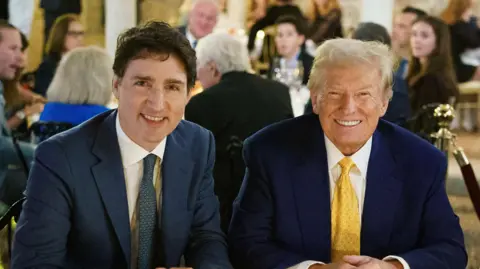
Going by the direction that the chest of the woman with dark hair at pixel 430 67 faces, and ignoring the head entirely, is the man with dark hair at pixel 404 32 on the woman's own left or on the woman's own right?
on the woman's own right

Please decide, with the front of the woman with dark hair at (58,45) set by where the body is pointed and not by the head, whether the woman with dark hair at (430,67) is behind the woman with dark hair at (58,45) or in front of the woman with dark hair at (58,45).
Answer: in front

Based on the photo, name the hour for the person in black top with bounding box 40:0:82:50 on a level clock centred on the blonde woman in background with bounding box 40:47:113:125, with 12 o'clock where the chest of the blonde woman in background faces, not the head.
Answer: The person in black top is roughly at 12 o'clock from the blonde woman in background.

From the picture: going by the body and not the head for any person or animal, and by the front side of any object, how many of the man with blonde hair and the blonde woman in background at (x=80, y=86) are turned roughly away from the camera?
1

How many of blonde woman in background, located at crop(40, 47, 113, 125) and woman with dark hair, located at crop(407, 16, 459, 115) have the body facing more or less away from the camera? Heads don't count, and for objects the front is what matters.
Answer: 1

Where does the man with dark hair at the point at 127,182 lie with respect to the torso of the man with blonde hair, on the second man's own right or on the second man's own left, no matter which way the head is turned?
on the second man's own right

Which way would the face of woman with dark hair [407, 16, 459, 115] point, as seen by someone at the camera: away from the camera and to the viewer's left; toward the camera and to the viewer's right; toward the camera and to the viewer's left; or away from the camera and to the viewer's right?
toward the camera and to the viewer's left

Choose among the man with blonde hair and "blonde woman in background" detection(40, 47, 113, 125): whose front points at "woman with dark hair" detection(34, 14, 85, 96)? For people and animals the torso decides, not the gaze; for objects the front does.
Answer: the blonde woman in background

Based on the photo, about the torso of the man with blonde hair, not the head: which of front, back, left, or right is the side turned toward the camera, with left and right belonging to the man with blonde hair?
front

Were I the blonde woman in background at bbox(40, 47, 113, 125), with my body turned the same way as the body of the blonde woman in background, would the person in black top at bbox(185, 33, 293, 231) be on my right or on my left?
on my right

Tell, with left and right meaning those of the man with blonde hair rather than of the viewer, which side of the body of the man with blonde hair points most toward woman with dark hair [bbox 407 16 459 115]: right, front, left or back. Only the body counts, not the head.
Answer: back

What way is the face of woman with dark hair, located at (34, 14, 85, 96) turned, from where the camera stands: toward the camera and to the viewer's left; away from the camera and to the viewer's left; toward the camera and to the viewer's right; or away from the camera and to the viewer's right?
toward the camera and to the viewer's right

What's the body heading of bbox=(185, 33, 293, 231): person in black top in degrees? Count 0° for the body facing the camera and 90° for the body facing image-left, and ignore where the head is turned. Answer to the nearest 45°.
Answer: approximately 135°
